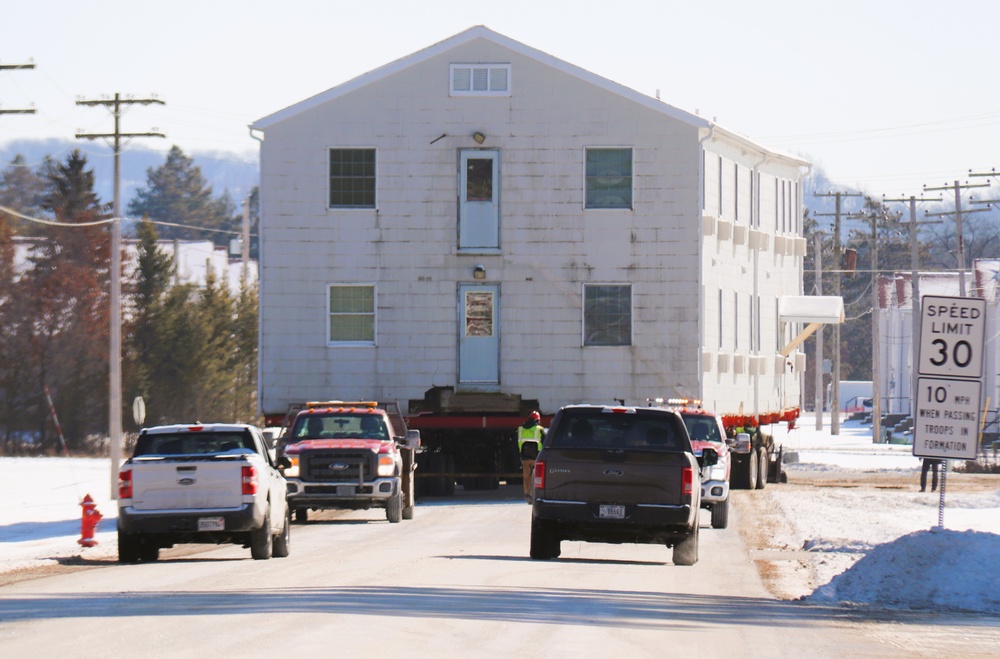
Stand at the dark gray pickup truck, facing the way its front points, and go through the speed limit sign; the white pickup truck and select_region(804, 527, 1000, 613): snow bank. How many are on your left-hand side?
1

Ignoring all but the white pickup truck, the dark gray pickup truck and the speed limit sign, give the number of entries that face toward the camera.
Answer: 1

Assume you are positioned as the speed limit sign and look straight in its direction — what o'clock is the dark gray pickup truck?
The dark gray pickup truck is roughly at 2 o'clock from the speed limit sign.

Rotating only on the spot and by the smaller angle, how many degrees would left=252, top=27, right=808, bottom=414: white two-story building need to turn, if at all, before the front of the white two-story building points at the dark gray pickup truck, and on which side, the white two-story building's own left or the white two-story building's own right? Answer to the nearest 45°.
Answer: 0° — it already faces it

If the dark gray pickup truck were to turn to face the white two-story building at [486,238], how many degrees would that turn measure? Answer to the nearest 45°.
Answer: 0° — it already faces it

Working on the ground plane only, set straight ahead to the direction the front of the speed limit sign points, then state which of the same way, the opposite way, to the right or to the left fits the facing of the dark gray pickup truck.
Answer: the opposite way

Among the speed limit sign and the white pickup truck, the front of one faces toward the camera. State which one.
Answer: the speed limit sign

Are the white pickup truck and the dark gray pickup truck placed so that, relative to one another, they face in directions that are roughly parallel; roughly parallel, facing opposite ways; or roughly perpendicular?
roughly parallel

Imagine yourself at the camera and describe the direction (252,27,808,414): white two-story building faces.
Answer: facing the viewer

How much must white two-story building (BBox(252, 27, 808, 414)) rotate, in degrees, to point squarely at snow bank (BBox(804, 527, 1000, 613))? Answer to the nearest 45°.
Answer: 0° — it already faces it

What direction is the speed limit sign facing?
toward the camera

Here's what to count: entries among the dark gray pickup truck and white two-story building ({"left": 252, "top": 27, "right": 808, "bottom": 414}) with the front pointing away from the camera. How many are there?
1

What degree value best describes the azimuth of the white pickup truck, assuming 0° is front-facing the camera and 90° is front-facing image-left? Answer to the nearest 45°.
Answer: approximately 180°

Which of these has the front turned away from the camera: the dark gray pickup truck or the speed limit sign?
the dark gray pickup truck

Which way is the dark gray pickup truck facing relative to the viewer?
away from the camera

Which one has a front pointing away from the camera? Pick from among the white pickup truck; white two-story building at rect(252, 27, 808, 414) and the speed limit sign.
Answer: the white pickup truck

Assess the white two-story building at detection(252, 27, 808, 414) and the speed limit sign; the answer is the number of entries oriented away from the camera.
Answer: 0

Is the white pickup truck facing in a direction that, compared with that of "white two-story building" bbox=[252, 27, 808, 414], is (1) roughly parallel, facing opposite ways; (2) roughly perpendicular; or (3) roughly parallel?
roughly parallel, facing opposite ways

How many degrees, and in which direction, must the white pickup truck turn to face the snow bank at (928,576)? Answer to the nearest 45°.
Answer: approximately 90° to its right
